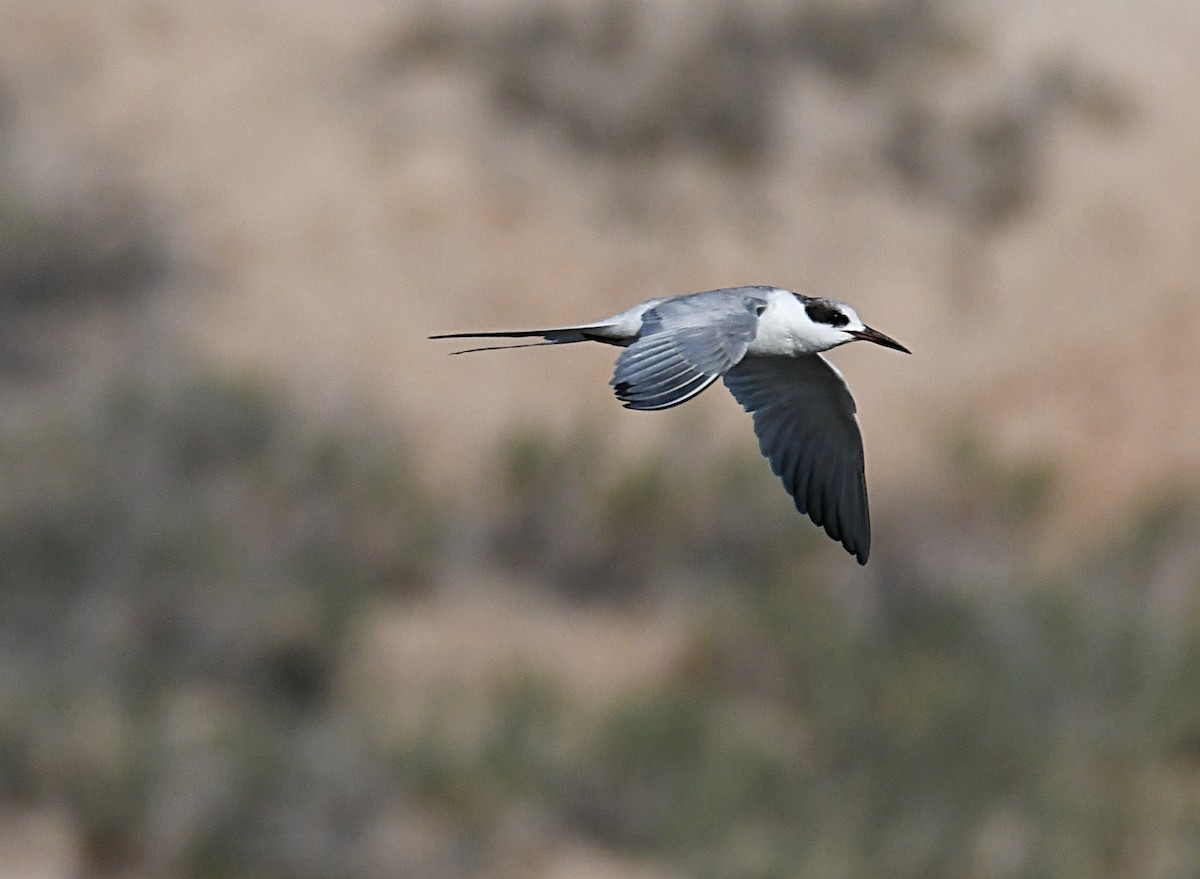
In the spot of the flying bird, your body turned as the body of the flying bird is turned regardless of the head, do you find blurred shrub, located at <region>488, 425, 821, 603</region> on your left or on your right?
on your left

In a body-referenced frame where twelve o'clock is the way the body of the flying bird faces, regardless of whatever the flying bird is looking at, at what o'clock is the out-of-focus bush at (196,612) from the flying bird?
The out-of-focus bush is roughly at 8 o'clock from the flying bird.

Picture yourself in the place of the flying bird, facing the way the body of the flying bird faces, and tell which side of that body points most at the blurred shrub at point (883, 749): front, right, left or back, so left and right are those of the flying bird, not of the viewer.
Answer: left

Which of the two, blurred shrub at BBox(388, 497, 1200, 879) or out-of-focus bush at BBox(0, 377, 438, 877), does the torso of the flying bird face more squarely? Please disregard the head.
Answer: the blurred shrub

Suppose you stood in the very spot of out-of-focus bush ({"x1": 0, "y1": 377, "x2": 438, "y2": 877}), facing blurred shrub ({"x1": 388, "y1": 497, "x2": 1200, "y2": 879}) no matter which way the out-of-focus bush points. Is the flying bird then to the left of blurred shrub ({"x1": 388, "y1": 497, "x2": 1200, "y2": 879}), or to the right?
right

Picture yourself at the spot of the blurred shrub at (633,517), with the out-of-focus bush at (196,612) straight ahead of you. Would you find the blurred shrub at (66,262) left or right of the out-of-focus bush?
right

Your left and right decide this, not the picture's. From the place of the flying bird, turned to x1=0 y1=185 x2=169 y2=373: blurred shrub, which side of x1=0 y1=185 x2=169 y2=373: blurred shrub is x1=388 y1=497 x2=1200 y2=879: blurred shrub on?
right

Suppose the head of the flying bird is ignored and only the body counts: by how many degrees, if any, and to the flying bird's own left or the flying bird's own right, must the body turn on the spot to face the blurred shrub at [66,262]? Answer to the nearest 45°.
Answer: approximately 135° to the flying bird's own left

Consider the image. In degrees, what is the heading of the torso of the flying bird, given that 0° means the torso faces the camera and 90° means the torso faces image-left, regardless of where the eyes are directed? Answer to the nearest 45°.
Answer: approximately 270°
